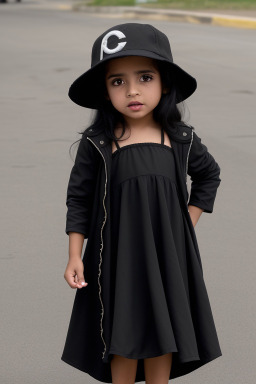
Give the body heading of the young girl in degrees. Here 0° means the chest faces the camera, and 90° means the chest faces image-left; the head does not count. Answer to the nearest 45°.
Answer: approximately 0°
